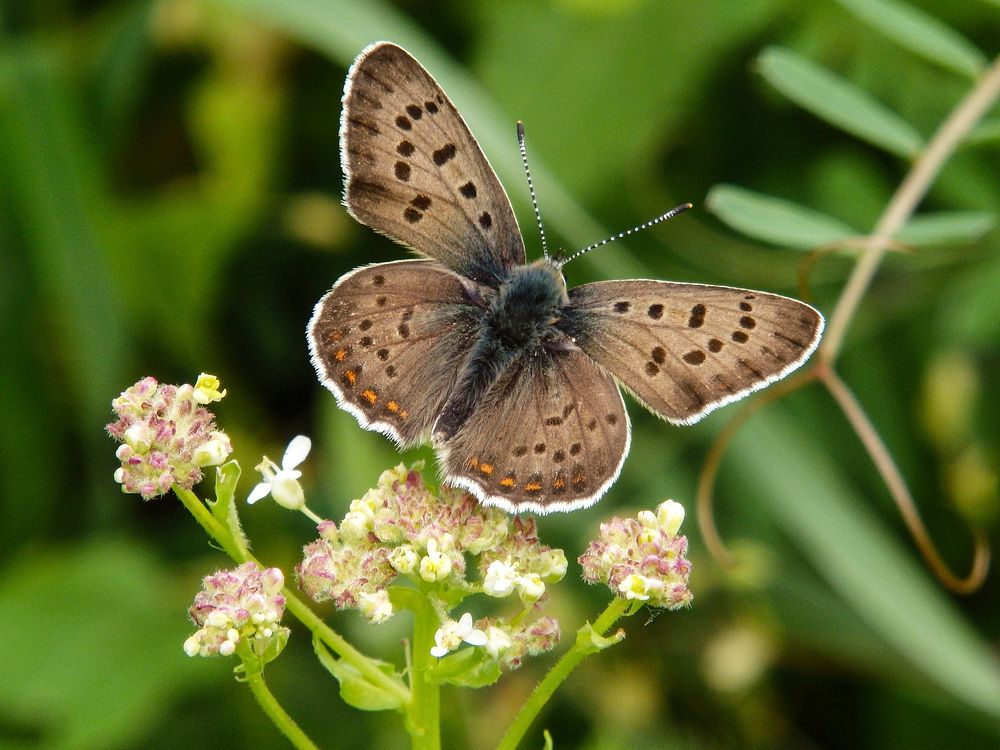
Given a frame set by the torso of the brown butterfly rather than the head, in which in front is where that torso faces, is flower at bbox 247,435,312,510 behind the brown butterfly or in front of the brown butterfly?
behind

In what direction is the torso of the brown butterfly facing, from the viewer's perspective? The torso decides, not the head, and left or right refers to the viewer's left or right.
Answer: facing away from the viewer and to the right of the viewer

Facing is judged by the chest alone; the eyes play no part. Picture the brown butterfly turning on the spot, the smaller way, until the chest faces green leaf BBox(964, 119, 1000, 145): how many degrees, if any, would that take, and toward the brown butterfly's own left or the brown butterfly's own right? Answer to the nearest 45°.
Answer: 0° — it already faces it

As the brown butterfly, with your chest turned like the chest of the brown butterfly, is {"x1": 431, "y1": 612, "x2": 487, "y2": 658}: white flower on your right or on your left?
on your right

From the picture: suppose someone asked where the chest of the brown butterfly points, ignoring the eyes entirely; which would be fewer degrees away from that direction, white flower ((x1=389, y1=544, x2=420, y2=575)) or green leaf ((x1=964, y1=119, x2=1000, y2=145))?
the green leaf

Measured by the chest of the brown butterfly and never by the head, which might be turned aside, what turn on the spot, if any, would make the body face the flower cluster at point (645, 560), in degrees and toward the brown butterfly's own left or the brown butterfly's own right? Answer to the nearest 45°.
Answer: approximately 90° to the brown butterfly's own right

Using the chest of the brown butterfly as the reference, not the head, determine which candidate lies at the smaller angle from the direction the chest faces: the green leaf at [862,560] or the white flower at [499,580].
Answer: the green leaf
